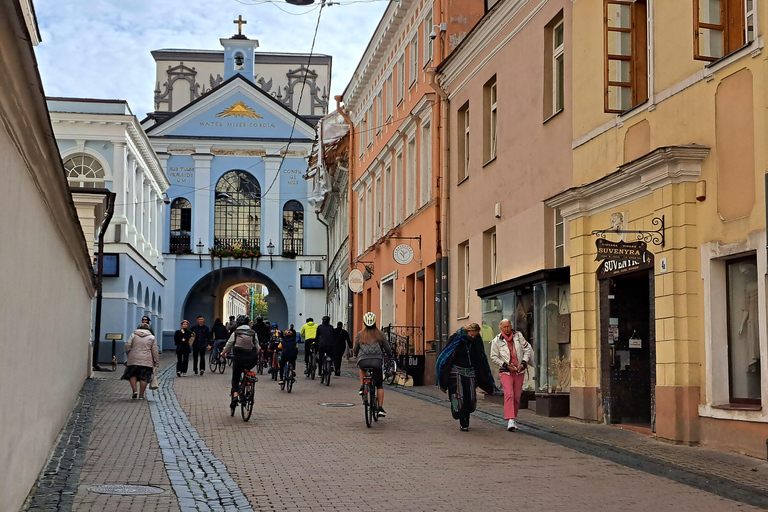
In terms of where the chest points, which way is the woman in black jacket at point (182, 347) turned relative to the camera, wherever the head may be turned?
toward the camera

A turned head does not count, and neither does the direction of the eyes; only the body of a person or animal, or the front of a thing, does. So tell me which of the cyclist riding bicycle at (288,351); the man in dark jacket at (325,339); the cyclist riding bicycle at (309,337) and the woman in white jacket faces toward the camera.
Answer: the woman in white jacket

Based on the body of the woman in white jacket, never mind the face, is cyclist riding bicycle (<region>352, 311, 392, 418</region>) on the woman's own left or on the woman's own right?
on the woman's own right

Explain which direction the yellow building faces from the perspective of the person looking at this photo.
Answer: facing the viewer and to the left of the viewer

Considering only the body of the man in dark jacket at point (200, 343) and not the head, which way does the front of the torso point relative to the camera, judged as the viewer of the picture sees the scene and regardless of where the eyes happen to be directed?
toward the camera

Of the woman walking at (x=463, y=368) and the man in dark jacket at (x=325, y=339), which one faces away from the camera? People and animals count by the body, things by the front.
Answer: the man in dark jacket

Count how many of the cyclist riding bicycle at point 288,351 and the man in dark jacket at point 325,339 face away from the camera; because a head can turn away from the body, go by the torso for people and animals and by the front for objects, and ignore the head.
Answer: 2

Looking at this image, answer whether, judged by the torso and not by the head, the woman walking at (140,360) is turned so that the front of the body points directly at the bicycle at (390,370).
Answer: no

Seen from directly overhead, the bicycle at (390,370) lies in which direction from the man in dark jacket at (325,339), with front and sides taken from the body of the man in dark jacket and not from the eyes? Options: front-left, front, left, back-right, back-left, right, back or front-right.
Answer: right

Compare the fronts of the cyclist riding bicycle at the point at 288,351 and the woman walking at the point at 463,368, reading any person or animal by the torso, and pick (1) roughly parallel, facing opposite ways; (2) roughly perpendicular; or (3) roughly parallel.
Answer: roughly parallel, facing opposite ways

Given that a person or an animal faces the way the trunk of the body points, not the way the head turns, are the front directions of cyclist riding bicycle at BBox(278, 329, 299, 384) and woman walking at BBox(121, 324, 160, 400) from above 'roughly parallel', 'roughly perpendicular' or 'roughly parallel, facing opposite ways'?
roughly parallel

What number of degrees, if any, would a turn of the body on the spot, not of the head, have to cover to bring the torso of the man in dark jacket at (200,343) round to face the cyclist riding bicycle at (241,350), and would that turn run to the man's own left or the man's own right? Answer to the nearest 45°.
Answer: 0° — they already face them

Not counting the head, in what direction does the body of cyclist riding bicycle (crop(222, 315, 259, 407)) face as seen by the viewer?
away from the camera

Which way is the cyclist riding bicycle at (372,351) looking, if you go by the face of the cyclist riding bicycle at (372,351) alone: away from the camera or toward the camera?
away from the camera

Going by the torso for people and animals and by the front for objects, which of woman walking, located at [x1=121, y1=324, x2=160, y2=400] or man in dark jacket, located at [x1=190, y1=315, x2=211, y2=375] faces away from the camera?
the woman walking

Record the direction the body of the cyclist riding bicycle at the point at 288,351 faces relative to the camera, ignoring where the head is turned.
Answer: away from the camera

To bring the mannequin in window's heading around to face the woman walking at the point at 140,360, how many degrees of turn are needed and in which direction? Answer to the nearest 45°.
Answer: approximately 90° to its right

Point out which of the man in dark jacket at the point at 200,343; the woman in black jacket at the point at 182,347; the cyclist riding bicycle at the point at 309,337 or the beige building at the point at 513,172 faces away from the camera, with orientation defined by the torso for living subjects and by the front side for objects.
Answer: the cyclist riding bicycle

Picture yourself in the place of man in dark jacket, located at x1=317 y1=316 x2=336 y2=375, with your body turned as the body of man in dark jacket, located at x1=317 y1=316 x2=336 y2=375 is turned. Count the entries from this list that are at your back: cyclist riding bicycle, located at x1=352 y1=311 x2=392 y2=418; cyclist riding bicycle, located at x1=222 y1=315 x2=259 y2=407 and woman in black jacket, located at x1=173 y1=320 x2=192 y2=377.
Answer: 2
